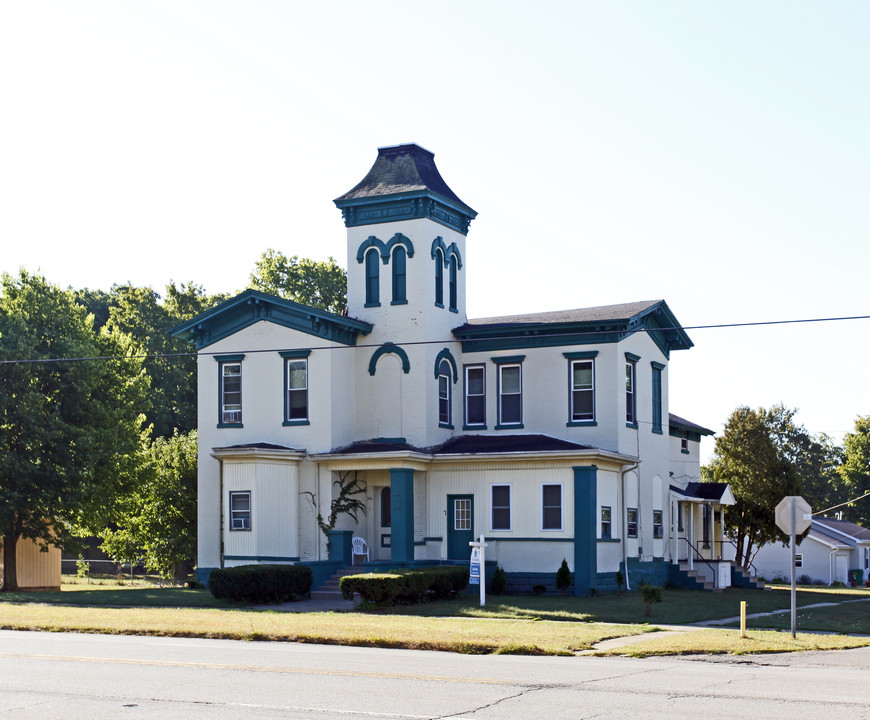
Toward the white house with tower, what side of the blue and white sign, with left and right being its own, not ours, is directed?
back

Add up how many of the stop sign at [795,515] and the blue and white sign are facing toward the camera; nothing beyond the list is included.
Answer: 1

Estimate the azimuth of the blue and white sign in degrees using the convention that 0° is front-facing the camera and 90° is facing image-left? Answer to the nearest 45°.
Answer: approximately 0°

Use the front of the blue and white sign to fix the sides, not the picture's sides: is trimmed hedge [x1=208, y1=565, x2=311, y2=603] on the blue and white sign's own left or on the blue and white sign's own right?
on the blue and white sign's own right

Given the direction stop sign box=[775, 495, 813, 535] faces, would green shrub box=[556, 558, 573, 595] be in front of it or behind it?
in front

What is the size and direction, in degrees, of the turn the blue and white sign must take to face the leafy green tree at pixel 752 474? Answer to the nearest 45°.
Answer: approximately 135° to its left

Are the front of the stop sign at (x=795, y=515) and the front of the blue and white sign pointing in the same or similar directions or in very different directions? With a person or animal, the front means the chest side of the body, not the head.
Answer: very different directions

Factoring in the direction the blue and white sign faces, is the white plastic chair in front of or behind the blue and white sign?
behind

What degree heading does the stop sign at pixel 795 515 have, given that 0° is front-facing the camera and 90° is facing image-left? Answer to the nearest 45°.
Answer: approximately 180°

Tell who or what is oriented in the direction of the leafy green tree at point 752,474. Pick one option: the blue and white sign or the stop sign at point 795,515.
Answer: the stop sign
